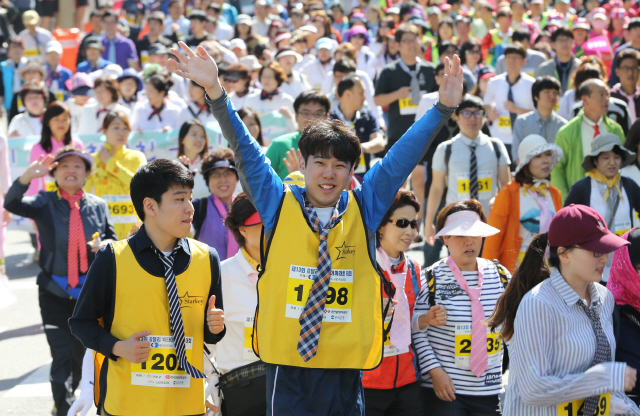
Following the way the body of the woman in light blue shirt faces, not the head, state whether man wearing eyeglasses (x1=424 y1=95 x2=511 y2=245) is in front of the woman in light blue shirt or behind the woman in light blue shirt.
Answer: behind

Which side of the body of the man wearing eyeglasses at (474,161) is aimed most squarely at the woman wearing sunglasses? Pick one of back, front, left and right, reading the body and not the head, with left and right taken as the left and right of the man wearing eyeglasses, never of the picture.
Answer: front

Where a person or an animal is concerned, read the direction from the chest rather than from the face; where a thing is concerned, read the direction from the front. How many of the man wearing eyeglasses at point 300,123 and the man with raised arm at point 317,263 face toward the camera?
2

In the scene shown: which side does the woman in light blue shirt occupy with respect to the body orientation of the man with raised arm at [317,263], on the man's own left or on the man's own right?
on the man's own left

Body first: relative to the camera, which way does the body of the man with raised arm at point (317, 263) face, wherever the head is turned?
toward the camera

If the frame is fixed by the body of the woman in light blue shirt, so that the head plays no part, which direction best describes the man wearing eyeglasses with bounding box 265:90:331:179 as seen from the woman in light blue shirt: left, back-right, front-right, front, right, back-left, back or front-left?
back

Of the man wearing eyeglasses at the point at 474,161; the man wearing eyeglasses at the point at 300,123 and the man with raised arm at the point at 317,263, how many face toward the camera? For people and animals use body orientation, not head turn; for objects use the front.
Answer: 3

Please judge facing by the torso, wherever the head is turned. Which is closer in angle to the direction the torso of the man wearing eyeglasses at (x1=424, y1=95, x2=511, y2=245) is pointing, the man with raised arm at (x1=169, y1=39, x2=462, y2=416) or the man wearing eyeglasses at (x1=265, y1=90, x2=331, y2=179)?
the man with raised arm

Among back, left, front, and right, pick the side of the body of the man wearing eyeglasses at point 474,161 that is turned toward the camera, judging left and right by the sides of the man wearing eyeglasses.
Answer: front

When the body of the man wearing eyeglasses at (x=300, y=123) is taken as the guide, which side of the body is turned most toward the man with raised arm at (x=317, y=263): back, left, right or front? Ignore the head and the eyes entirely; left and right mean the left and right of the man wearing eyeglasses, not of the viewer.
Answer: front

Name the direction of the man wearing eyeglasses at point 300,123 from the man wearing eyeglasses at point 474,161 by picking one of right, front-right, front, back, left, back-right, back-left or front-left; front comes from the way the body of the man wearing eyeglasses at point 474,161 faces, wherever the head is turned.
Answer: front-right
